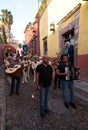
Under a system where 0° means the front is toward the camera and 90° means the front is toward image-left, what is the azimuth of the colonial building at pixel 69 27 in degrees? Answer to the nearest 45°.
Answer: approximately 45°

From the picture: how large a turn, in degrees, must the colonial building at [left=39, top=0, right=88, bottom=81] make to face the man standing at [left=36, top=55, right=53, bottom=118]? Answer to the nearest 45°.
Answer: approximately 45° to its left
